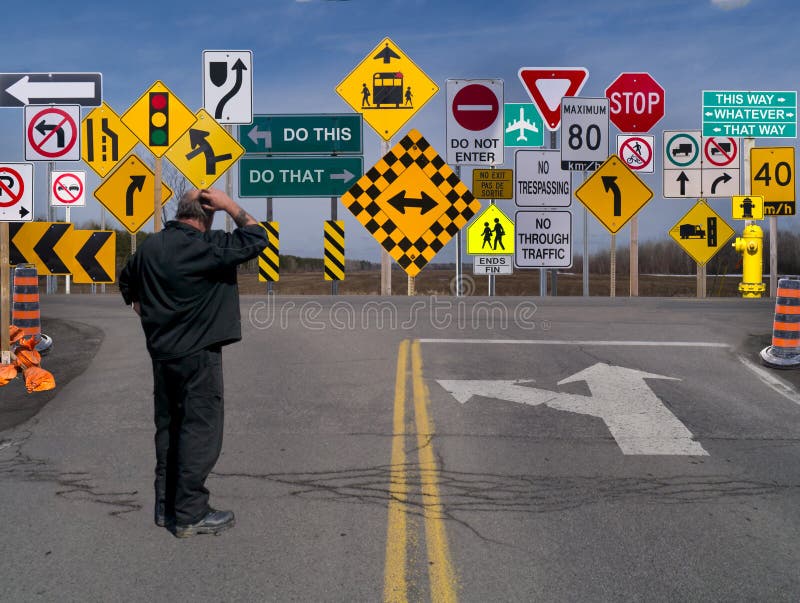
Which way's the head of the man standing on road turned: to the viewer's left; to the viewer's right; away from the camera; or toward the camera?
away from the camera

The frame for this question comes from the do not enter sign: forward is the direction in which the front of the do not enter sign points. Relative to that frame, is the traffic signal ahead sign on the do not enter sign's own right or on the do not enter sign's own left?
on the do not enter sign's own right

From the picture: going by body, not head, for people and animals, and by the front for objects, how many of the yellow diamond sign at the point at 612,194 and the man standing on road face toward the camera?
1

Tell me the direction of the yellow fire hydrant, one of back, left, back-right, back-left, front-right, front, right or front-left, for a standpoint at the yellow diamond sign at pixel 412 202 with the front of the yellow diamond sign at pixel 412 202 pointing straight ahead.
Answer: back-left

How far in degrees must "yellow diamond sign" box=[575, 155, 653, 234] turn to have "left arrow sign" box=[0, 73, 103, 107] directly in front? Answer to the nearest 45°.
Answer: approximately 90° to its right

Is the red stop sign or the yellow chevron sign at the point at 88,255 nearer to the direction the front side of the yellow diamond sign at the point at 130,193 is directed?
the yellow chevron sign

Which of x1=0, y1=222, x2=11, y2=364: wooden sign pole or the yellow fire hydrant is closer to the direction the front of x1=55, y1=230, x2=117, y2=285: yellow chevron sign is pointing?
the wooden sign pole
